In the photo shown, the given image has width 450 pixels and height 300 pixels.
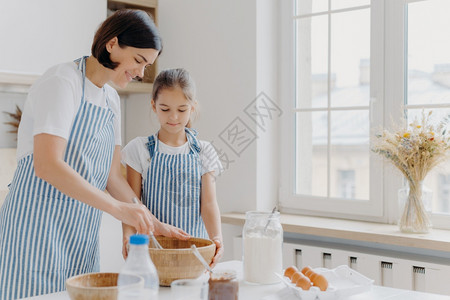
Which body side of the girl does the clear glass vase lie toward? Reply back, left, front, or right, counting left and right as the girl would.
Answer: left

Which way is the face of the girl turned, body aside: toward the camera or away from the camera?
toward the camera

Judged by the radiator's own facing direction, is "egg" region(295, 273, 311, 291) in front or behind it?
in front

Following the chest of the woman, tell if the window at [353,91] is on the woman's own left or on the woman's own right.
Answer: on the woman's own left

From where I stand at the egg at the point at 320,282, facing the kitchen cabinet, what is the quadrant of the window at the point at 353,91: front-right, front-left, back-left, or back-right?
front-right

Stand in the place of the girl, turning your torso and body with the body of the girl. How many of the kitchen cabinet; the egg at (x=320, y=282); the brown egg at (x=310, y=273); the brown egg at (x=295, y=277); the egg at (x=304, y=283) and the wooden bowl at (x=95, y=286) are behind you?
1

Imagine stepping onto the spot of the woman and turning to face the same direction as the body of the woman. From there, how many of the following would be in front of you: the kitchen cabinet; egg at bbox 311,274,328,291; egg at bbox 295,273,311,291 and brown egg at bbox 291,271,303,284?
3

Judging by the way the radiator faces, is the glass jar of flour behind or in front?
in front

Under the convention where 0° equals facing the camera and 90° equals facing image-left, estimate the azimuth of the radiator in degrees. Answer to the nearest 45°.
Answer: approximately 45°

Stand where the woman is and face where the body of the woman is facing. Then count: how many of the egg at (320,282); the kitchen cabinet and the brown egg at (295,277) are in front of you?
2

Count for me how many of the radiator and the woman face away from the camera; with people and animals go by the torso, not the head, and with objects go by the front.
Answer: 0

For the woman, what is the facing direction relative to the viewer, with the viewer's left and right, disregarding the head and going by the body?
facing the viewer and to the right of the viewer

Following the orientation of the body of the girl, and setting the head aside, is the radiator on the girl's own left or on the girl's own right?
on the girl's own left

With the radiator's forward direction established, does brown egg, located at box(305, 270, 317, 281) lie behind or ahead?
ahead

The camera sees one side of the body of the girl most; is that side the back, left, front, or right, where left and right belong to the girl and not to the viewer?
front
